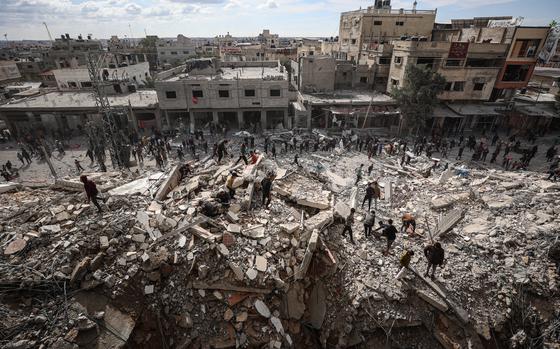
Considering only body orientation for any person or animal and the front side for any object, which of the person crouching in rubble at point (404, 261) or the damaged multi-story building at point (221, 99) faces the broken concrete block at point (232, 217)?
the damaged multi-story building

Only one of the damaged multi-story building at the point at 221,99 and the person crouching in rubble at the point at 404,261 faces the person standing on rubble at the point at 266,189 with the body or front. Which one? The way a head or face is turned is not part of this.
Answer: the damaged multi-story building

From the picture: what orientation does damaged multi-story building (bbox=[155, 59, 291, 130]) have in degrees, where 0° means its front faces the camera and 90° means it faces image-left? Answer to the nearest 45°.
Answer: approximately 0°

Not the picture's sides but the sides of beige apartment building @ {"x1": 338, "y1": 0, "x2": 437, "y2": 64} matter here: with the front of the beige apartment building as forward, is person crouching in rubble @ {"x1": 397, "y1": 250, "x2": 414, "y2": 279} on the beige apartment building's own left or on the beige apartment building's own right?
on the beige apartment building's own left

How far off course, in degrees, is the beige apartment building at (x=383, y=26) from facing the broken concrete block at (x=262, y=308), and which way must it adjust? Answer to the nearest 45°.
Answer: approximately 45° to its left

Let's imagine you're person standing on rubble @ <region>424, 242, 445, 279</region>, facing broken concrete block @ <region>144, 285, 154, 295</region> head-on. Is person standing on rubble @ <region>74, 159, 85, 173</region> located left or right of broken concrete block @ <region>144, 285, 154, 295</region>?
right

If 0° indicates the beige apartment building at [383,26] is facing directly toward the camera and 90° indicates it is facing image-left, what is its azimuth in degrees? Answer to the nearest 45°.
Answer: approximately 45°

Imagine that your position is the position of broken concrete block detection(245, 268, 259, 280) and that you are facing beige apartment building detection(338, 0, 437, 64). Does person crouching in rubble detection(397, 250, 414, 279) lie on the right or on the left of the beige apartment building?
right

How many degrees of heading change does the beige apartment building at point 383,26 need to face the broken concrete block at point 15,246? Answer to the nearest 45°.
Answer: approximately 45° to its left
